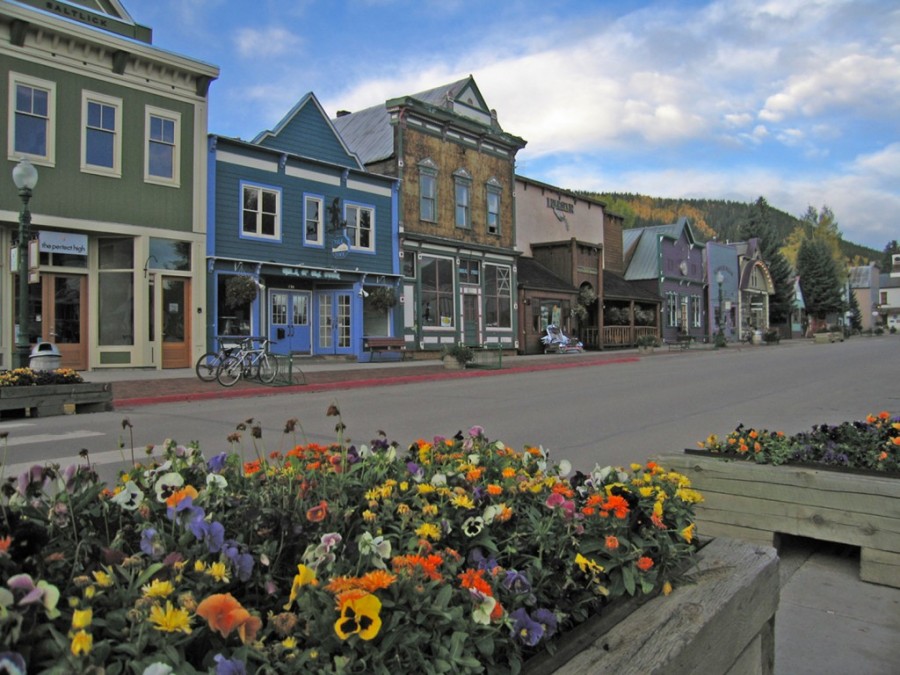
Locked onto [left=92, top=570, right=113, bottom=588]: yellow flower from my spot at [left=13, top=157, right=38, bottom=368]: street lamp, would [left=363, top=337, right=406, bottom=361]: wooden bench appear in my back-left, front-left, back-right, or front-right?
back-left

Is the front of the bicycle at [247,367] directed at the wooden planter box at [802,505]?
no

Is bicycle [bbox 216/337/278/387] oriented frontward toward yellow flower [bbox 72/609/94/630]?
no

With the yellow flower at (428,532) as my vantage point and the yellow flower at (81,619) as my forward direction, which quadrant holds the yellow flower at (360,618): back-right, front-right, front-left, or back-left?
front-left

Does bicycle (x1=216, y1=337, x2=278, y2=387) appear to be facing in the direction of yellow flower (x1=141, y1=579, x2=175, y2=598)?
no
